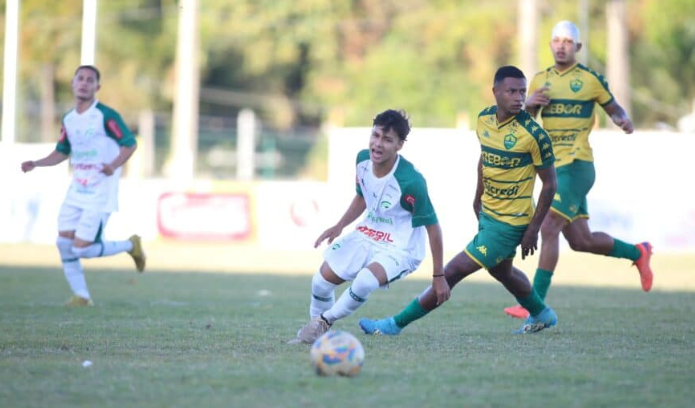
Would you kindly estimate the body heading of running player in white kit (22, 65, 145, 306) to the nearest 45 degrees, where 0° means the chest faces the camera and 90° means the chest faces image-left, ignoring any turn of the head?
approximately 45°

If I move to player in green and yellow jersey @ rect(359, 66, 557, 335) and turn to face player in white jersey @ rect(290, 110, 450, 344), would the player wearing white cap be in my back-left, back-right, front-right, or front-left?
back-right

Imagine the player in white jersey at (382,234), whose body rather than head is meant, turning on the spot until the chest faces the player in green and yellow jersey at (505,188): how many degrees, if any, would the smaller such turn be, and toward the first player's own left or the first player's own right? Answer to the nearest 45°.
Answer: approximately 135° to the first player's own left

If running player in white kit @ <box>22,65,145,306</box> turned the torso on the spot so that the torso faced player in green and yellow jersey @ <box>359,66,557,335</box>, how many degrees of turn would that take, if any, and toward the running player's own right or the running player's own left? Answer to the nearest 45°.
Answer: approximately 90° to the running player's own left

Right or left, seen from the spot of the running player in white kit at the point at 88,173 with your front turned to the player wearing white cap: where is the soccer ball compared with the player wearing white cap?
right

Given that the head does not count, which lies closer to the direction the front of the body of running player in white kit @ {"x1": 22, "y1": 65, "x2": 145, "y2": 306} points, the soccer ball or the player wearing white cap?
the soccer ball
